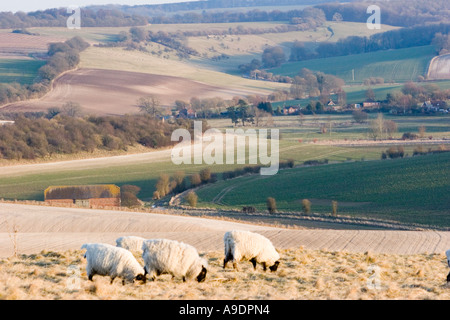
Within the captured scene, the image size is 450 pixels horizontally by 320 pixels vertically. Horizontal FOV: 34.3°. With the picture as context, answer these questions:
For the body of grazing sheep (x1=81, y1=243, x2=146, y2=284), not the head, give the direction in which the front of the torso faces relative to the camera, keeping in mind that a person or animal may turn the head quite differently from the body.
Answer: to the viewer's right

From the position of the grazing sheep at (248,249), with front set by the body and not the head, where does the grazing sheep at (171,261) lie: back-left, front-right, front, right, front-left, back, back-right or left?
back-right

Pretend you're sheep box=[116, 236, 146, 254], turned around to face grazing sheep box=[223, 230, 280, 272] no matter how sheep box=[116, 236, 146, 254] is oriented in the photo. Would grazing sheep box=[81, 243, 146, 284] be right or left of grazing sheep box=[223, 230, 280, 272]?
right

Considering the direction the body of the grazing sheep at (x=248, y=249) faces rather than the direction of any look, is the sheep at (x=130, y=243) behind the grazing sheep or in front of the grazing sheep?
behind

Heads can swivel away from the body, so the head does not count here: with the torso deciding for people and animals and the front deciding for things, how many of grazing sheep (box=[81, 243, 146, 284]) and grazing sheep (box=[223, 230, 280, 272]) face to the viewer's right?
2

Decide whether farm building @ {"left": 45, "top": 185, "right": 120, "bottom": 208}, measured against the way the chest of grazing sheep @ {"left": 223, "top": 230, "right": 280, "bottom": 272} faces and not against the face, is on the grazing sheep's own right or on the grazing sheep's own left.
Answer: on the grazing sheep's own left

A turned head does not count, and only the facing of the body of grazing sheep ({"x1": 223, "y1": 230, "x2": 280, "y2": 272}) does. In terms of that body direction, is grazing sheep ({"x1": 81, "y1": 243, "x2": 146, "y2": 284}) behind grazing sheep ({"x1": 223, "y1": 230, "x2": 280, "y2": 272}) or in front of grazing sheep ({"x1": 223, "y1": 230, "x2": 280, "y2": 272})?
behind

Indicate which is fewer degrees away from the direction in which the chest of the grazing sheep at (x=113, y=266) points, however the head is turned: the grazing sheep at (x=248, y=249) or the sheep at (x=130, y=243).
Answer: the grazing sheep

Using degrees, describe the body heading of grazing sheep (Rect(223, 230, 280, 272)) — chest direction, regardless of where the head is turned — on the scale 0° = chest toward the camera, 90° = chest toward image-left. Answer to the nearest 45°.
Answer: approximately 270°
